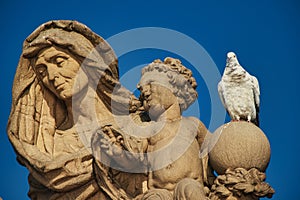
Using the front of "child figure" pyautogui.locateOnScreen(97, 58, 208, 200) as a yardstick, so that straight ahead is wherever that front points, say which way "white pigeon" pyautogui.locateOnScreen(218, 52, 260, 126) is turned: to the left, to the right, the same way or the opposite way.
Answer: the same way

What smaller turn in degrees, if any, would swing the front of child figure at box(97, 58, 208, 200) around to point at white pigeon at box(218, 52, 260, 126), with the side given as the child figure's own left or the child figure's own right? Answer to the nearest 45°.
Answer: approximately 135° to the child figure's own left

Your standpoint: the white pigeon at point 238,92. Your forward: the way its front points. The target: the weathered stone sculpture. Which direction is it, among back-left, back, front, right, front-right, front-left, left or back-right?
front-right

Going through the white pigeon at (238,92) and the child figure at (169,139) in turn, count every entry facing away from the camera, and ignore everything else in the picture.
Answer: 0

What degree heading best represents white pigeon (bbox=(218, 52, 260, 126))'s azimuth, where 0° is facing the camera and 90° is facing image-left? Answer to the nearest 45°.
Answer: approximately 45°
